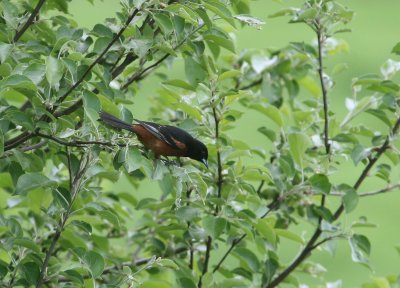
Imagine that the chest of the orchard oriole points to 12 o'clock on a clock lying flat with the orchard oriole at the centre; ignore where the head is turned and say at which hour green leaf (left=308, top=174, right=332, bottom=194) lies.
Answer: The green leaf is roughly at 12 o'clock from the orchard oriole.

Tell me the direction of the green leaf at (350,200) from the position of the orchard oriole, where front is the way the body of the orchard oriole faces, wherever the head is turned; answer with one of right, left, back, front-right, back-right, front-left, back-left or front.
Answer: front

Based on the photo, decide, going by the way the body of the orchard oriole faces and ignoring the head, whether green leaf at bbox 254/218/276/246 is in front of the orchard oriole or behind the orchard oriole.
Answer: in front

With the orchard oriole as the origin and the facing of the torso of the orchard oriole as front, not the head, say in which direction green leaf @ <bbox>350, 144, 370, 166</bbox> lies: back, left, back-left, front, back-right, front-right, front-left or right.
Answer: front

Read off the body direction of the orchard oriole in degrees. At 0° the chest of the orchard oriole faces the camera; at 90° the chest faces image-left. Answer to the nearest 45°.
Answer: approximately 270°

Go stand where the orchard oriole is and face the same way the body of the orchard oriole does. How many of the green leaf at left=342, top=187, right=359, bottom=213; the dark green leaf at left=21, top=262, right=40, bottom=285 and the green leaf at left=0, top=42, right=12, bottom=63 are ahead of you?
1

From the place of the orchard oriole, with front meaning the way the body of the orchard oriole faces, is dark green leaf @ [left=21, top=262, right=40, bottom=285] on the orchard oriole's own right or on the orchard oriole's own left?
on the orchard oriole's own right
